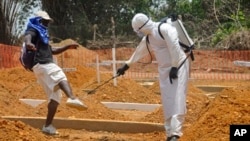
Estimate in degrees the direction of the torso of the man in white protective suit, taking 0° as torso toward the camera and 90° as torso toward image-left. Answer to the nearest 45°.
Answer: approximately 45°

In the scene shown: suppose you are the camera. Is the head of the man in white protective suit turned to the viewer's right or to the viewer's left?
to the viewer's left
